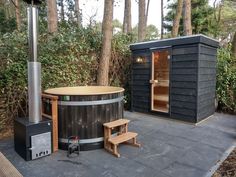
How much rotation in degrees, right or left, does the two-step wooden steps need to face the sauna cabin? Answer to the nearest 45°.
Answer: approximately 90° to its left

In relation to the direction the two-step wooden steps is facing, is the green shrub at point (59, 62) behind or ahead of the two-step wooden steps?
behind

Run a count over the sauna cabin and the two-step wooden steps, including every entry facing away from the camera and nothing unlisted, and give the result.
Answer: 0

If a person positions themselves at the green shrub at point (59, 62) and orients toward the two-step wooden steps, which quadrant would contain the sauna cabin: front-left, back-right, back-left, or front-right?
front-left

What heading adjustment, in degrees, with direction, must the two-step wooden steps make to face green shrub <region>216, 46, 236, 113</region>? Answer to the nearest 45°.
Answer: approximately 90° to its left

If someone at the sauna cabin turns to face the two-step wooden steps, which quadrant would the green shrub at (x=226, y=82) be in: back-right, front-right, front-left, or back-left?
back-left

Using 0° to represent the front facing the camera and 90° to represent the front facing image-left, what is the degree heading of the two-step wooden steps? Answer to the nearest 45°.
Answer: approximately 315°

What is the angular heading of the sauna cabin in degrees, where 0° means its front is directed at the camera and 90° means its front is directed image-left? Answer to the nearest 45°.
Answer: approximately 45°
